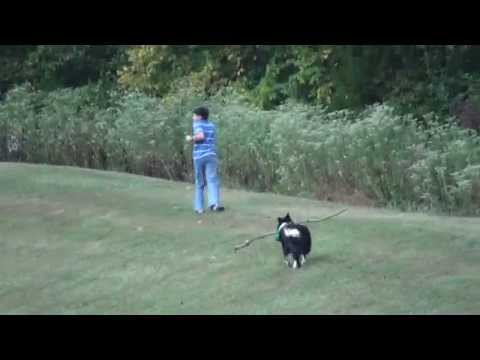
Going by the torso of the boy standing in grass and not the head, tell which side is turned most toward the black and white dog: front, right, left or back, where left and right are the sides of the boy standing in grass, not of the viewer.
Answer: back

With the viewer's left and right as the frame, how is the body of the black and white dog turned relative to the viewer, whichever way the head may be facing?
facing away from the viewer and to the left of the viewer

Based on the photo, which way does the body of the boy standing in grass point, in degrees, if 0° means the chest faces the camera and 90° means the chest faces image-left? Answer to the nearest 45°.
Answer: approximately 135°
